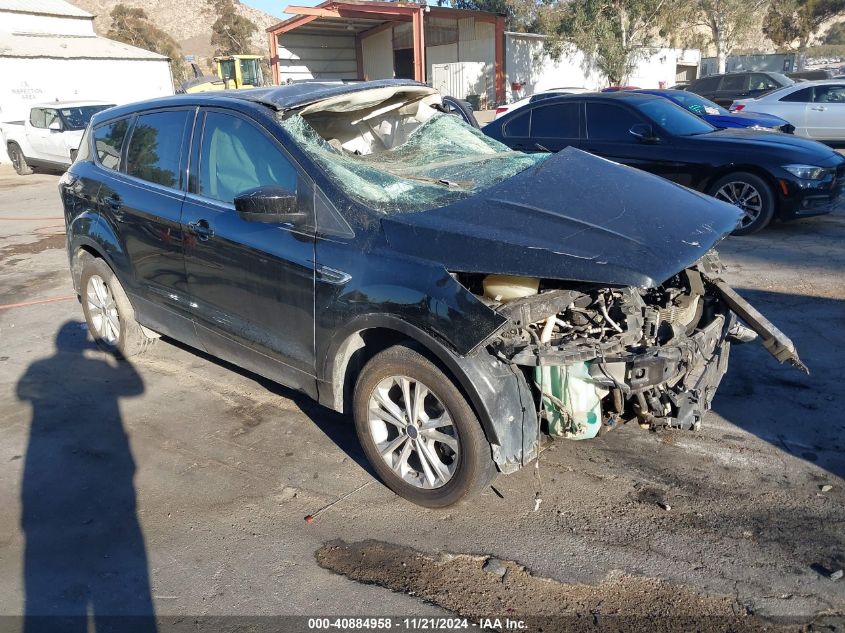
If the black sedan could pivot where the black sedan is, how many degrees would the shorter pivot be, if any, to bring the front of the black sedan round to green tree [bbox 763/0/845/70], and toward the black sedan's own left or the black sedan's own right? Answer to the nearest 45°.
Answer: approximately 135° to the black sedan's own left

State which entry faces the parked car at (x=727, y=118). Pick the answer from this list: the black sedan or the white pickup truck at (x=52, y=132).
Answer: the white pickup truck

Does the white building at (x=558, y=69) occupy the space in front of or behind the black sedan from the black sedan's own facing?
behind

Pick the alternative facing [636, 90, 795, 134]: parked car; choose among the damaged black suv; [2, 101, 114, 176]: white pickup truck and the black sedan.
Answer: the white pickup truck

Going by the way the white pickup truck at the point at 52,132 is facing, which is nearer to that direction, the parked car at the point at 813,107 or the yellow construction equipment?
the parked car

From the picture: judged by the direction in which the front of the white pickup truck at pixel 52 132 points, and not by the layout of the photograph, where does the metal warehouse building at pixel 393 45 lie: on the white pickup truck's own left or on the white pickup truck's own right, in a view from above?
on the white pickup truck's own left

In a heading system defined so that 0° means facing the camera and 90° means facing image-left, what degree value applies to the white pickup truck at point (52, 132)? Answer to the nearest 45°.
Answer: approximately 315°

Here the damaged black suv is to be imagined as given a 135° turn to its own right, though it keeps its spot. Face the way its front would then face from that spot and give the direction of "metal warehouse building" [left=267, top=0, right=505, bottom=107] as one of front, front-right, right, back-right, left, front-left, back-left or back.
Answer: right

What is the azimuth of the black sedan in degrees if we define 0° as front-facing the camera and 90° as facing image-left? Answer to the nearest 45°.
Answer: approximately 315°
